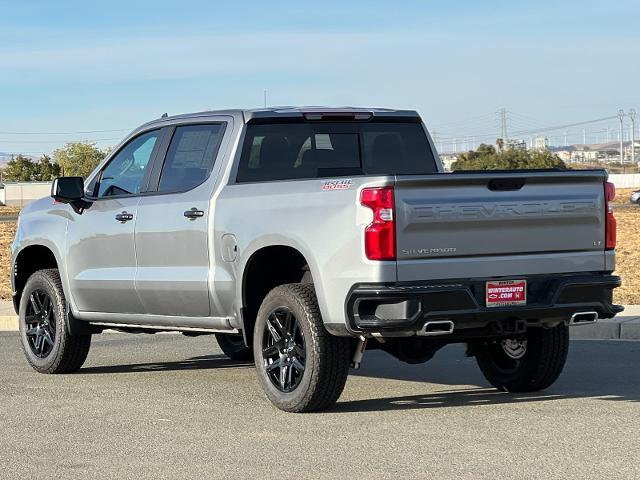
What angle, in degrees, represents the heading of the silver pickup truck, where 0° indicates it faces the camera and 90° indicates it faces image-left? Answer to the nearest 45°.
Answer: approximately 135°
